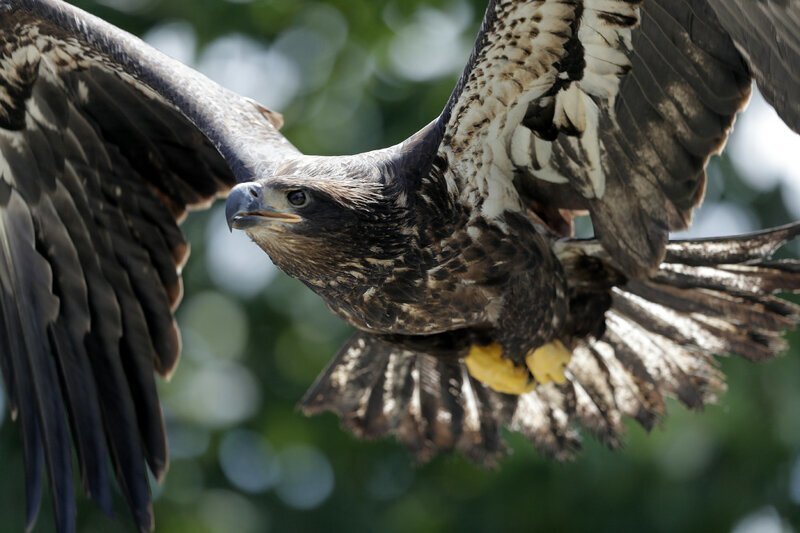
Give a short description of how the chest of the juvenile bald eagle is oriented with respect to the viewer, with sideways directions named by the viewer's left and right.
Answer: facing the viewer and to the left of the viewer
